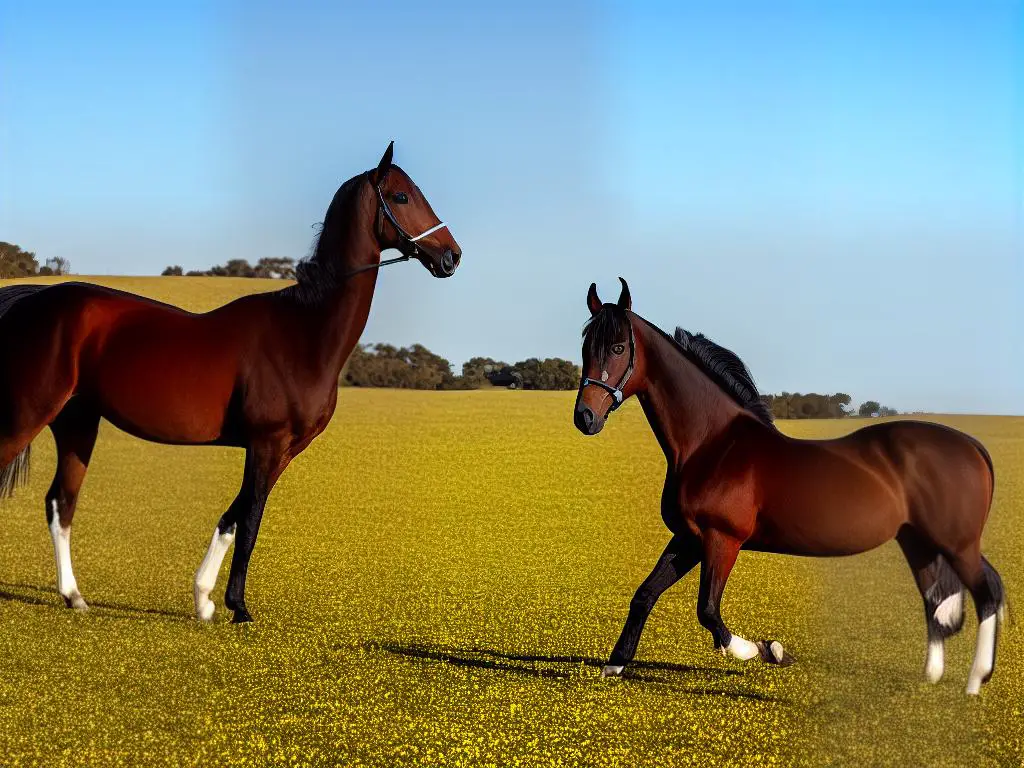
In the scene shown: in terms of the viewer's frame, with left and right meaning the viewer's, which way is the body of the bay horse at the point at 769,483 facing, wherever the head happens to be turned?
facing to the left of the viewer

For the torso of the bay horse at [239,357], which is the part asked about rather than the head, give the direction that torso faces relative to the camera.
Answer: to the viewer's right

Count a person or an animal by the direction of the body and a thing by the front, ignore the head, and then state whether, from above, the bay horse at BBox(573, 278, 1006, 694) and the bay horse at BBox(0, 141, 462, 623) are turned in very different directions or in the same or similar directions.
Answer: very different directions

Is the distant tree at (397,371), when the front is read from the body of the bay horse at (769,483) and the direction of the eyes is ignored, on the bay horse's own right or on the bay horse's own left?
on the bay horse's own right

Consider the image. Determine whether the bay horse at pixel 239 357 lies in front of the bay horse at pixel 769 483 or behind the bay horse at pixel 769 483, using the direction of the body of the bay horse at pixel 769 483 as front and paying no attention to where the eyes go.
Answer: in front

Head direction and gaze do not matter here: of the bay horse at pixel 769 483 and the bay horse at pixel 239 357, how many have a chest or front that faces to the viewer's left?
1

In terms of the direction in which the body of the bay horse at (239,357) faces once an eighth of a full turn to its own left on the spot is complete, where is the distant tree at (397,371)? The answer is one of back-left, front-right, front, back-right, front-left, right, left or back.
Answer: front-left

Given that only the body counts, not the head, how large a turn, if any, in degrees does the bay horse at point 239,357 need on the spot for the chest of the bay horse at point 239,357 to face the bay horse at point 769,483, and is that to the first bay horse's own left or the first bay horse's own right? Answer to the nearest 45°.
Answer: approximately 45° to the first bay horse's own right
